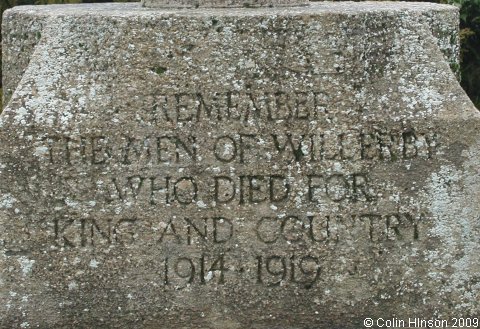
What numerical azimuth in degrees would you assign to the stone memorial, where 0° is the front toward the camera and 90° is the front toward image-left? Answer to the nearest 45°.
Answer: approximately 0°
